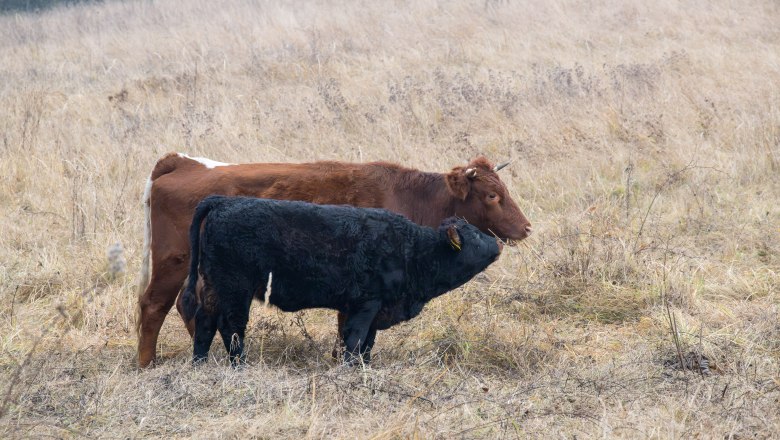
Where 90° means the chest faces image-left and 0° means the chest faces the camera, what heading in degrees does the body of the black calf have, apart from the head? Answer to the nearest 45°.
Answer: approximately 270°

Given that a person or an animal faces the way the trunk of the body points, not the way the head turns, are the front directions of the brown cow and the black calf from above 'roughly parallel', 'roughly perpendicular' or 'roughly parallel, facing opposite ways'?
roughly parallel

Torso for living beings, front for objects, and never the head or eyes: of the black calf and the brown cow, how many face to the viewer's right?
2

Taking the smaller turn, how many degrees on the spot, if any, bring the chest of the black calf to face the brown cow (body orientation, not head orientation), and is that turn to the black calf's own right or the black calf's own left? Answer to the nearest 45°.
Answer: approximately 90° to the black calf's own left

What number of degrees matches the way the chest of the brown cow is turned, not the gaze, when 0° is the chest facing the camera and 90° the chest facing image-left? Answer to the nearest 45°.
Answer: approximately 270°

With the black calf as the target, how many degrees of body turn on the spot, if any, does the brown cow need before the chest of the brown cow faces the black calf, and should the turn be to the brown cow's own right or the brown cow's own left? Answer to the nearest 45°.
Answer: approximately 90° to the brown cow's own right
